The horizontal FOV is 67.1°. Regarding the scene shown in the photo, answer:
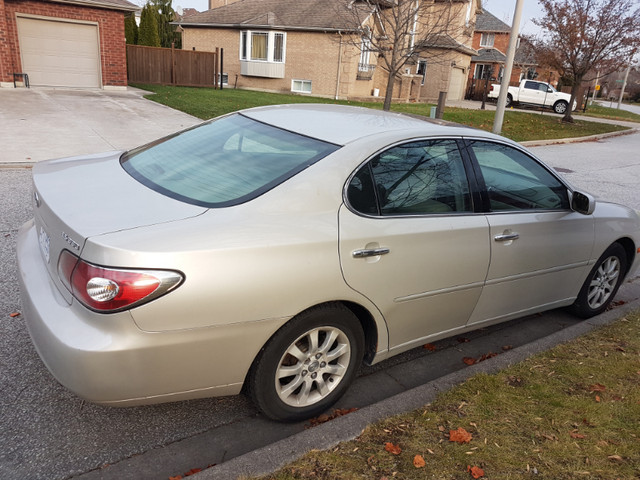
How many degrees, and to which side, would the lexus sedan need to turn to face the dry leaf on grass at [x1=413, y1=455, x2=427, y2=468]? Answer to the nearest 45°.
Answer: approximately 90° to its right

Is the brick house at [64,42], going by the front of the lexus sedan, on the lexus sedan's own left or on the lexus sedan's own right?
on the lexus sedan's own left

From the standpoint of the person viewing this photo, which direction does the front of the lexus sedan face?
facing away from the viewer and to the right of the viewer

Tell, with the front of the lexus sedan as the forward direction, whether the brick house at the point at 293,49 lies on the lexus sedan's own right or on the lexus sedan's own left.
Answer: on the lexus sedan's own left

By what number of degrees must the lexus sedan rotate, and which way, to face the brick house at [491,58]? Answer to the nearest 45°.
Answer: approximately 45° to its left

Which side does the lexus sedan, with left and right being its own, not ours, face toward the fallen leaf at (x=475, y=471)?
right

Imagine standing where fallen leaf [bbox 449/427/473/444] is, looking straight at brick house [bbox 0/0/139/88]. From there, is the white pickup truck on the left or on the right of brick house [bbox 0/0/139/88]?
right

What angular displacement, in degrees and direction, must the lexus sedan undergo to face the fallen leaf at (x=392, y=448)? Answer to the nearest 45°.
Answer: approximately 90° to its right

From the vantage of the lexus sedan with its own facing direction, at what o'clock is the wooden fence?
The wooden fence is roughly at 10 o'clock from the lexus sedan.
